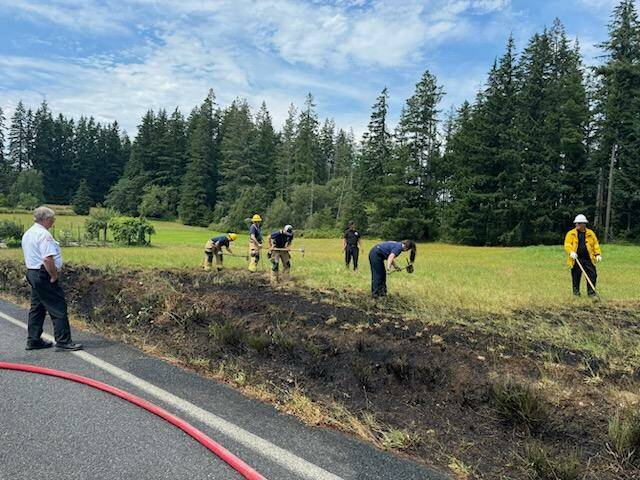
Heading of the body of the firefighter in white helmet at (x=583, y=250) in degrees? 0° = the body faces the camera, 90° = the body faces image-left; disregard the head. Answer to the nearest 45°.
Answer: approximately 0°

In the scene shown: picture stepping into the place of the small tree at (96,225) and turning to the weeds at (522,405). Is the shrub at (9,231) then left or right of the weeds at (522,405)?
right

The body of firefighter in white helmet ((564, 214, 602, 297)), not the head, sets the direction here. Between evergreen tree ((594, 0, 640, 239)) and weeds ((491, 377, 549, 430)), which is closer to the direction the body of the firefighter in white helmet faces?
the weeds

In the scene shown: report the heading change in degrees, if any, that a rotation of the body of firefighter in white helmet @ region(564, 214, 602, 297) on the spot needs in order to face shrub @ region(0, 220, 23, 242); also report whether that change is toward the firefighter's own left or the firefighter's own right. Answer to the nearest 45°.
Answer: approximately 90° to the firefighter's own right

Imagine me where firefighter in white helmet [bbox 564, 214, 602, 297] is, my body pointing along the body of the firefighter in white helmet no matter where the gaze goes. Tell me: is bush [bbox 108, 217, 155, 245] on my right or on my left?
on my right

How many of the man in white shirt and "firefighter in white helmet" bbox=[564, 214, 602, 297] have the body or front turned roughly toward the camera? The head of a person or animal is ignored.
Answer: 1

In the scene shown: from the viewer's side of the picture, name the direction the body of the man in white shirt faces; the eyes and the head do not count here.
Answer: to the viewer's right

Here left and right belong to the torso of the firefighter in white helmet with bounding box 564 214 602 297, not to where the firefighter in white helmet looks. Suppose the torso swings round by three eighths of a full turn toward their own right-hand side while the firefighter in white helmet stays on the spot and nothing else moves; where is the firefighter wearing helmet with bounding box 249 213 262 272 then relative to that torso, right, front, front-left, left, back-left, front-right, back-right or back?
front-left
